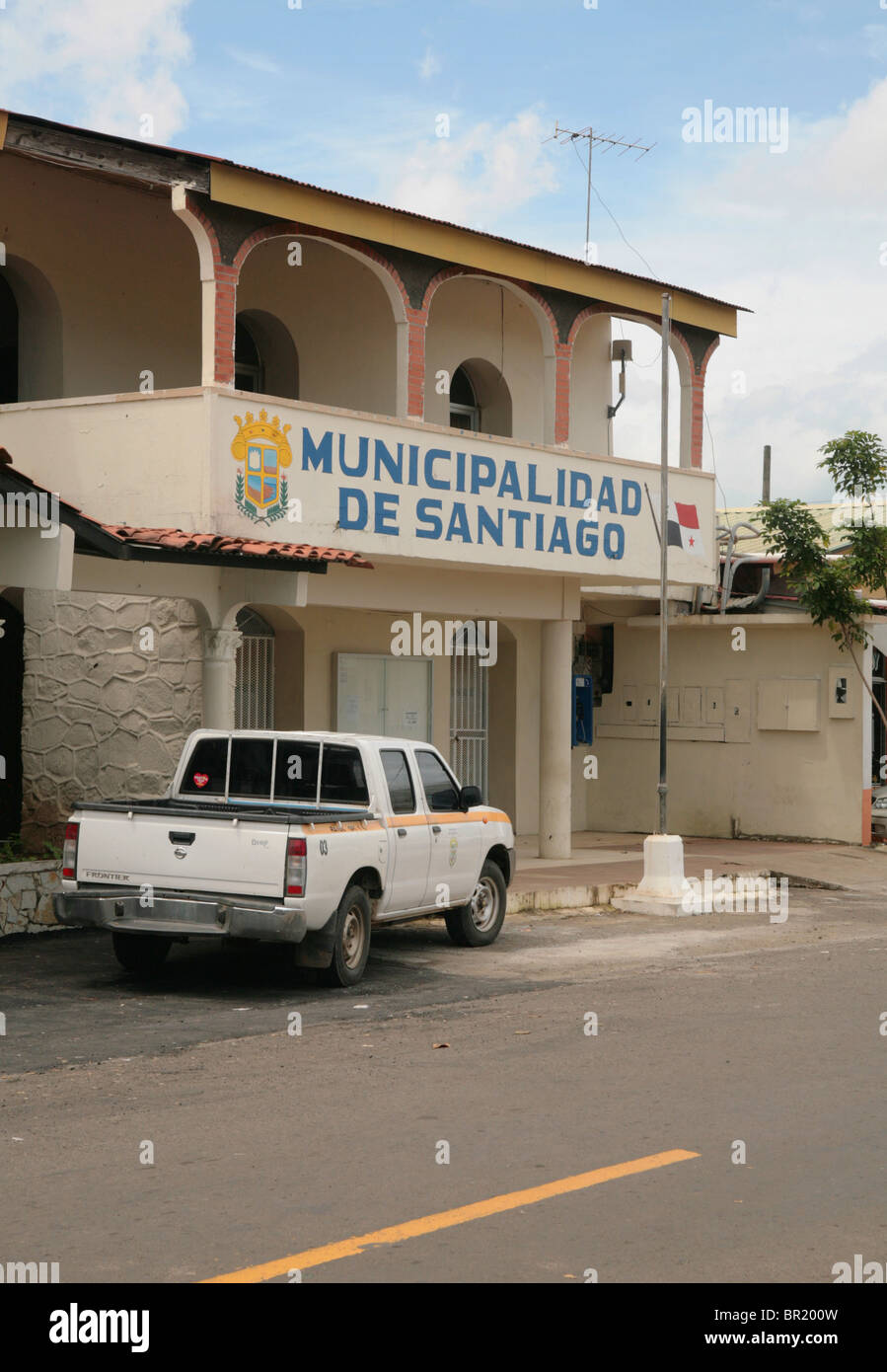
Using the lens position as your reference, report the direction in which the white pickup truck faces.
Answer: facing away from the viewer and to the right of the viewer

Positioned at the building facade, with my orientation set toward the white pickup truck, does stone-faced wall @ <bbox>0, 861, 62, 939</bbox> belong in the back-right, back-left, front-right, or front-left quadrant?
front-right

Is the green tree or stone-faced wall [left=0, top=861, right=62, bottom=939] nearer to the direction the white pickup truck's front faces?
the green tree

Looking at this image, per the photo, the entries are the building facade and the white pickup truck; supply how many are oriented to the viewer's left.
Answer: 0

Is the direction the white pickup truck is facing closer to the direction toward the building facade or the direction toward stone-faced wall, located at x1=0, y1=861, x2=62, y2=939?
the building facade

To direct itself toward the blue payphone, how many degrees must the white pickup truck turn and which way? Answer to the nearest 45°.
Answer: approximately 45° to its left

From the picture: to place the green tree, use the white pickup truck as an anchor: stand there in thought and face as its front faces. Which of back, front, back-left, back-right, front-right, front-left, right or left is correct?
front

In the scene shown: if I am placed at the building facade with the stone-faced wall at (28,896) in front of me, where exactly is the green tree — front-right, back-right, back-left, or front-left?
back-left

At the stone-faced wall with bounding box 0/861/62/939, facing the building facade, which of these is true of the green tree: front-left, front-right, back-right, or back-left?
front-right

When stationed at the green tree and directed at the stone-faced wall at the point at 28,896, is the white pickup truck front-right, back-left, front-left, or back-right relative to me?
front-left

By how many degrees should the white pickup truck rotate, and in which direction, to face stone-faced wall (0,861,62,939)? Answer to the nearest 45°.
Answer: approximately 90° to its left

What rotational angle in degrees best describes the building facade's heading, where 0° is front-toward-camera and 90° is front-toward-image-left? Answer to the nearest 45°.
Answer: approximately 315°

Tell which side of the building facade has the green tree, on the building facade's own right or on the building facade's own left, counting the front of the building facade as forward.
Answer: on the building facade's own left

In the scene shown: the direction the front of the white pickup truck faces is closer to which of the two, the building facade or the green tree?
the green tree

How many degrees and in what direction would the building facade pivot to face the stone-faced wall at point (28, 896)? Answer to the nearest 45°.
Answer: approximately 90° to its right
